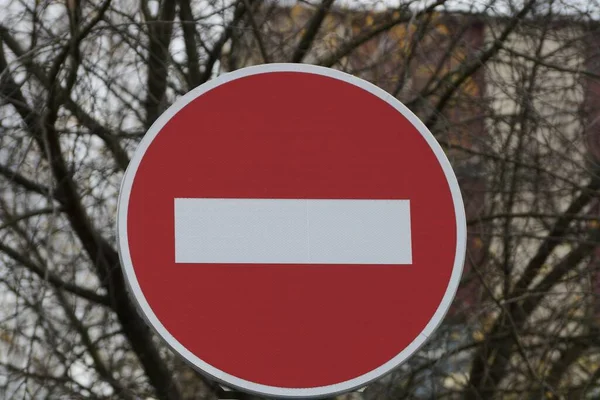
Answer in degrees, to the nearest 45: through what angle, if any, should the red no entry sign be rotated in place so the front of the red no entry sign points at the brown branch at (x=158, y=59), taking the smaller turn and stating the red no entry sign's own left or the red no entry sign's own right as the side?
approximately 180°

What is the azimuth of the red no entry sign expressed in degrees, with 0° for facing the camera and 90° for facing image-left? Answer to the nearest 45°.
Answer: approximately 0°

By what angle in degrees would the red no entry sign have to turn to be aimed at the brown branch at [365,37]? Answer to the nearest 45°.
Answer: approximately 180°

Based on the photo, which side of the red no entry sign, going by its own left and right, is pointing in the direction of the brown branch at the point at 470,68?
back

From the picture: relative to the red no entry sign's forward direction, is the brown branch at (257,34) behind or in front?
behind

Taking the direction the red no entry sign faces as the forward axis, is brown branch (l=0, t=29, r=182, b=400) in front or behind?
behind

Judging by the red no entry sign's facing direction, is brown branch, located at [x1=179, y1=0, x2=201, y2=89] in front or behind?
behind

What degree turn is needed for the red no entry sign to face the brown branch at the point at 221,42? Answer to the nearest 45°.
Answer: approximately 180°

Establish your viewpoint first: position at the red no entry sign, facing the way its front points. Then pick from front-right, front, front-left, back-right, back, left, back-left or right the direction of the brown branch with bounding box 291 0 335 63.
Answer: back
